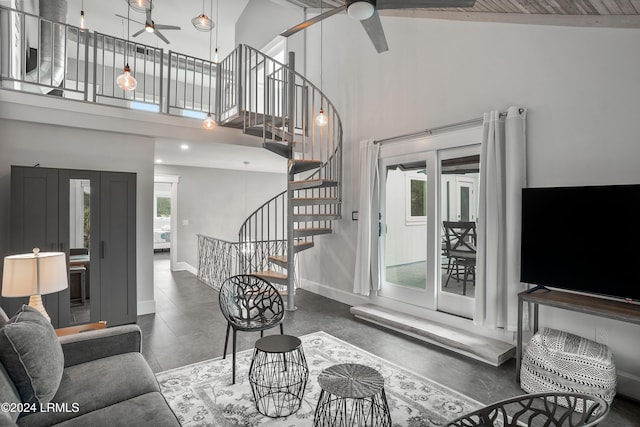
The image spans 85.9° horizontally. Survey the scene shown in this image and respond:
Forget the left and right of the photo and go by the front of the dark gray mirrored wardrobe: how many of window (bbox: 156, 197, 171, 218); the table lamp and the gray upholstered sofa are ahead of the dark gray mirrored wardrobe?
2

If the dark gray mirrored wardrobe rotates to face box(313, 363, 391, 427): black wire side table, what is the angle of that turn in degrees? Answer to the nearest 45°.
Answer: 0° — it already faces it

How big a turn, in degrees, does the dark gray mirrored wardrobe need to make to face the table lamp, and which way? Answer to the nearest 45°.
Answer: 0° — it already faces it

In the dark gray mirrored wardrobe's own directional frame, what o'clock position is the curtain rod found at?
The curtain rod is roughly at 10 o'clock from the dark gray mirrored wardrobe.

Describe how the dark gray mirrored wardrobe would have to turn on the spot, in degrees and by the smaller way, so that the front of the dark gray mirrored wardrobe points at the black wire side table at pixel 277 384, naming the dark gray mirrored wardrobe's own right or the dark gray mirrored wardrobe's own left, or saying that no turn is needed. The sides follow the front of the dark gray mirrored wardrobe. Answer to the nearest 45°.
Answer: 0° — it already faces it

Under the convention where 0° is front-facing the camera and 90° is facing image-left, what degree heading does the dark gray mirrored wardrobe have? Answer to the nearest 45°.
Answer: approximately 0°

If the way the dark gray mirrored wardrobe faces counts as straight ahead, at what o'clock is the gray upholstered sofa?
The gray upholstered sofa is roughly at 12 o'clock from the dark gray mirrored wardrobe.

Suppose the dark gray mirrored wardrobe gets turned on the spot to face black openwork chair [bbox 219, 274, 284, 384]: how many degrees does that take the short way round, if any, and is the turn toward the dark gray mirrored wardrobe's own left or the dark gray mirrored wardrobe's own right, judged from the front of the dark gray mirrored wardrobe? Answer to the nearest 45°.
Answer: approximately 45° to the dark gray mirrored wardrobe's own left

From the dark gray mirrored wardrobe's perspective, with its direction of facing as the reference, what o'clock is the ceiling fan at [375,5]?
The ceiling fan is roughly at 11 o'clock from the dark gray mirrored wardrobe.

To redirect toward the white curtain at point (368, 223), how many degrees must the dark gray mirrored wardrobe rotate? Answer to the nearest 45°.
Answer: approximately 45° to its left
